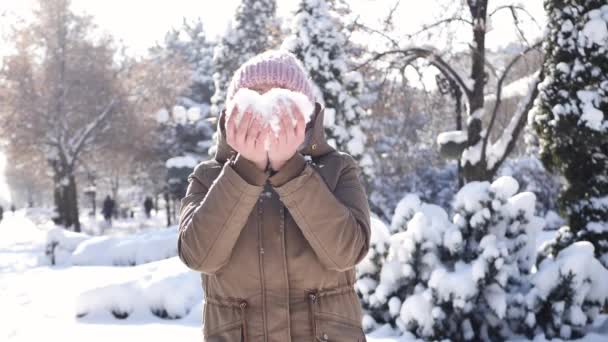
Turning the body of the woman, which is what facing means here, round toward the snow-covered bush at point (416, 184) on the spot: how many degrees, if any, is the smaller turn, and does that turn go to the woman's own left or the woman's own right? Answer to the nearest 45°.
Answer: approximately 180°

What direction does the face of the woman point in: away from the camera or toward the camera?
toward the camera

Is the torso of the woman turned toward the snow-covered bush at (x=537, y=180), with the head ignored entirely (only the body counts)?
no

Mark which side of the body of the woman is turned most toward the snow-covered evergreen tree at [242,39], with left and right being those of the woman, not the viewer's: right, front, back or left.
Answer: back

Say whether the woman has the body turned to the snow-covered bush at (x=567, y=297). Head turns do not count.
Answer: no

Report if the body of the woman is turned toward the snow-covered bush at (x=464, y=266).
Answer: no

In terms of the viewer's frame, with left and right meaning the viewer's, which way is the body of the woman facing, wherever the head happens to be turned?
facing the viewer

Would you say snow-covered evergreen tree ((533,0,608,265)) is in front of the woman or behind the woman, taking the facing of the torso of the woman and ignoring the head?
behind

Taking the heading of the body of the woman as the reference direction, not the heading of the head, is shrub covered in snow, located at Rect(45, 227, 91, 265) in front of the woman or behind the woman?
behind

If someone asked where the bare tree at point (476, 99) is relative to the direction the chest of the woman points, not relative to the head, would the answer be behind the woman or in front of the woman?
behind
